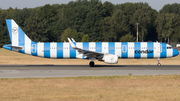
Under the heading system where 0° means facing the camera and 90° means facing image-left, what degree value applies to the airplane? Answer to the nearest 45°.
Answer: approximately 270°
